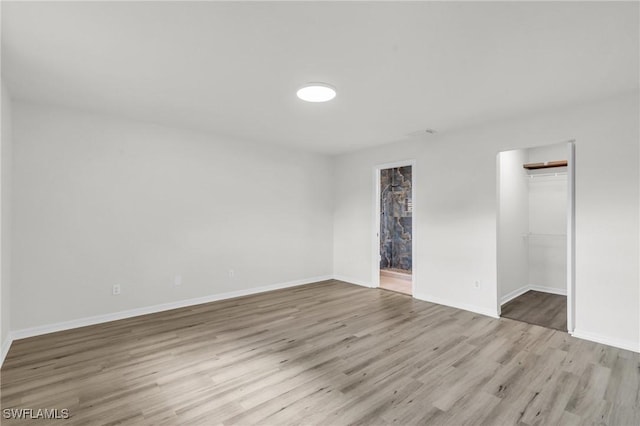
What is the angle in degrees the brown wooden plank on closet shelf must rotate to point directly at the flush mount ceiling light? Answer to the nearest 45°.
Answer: approximately 45° to its right

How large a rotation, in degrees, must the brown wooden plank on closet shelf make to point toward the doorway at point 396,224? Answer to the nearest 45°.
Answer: approximately 90° to its right

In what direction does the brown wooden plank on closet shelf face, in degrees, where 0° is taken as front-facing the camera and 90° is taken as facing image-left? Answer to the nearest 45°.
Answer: approximately 0°

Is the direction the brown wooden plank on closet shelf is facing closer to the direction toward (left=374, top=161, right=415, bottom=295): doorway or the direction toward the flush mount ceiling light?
the flush mount ceiling light
